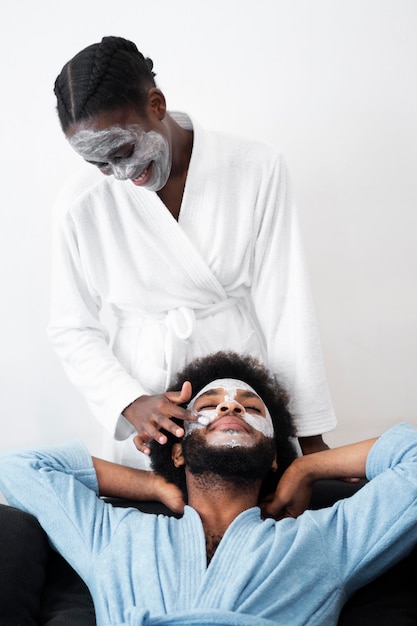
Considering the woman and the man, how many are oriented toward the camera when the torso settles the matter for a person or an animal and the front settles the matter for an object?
2

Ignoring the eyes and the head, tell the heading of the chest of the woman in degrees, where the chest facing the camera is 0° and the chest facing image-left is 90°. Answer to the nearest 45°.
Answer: approximately 0°
